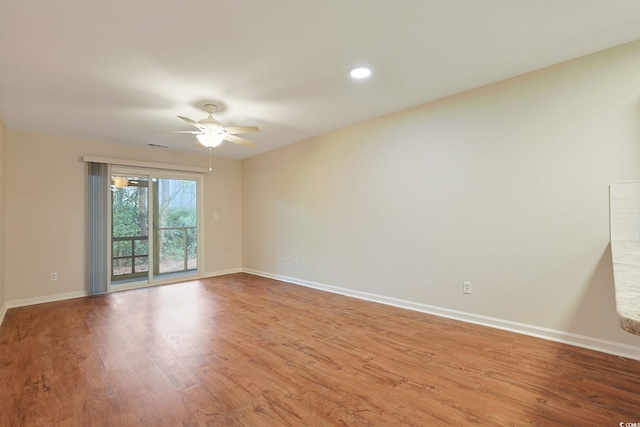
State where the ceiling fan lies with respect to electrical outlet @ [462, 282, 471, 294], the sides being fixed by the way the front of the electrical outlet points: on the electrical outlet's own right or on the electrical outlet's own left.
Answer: on the electrical outlet's own right

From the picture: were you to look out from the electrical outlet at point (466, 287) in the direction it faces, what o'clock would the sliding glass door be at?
The sliding glass door is roughly at 3 o'clock from the electrical outlet.

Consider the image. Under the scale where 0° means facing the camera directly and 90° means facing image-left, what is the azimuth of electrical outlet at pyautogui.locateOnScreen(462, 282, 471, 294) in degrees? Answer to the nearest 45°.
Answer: approximately 0°

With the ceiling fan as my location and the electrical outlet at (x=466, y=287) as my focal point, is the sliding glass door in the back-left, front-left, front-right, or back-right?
back-left

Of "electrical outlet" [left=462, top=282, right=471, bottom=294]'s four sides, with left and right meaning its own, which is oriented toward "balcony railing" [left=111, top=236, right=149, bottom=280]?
right

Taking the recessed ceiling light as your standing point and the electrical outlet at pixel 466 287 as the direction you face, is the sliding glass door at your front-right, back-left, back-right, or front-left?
back-left

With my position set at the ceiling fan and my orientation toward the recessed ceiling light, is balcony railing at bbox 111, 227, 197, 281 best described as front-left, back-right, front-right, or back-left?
back-left
